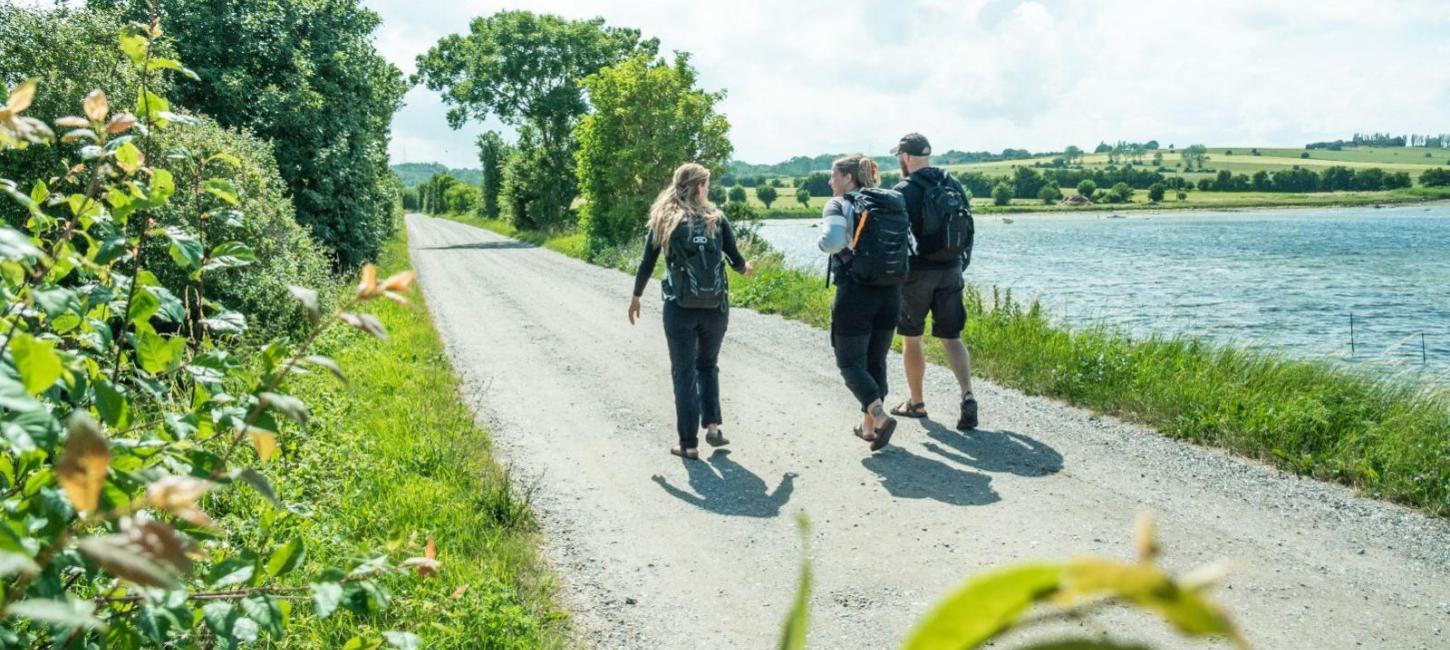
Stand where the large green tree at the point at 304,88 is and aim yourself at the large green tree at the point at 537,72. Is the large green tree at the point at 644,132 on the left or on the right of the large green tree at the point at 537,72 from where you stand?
right

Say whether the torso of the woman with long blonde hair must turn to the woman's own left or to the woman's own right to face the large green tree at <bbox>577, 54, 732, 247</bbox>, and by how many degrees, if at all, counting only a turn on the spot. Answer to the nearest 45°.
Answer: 0° — they already face it

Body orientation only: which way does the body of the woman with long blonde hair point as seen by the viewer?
away from the camera

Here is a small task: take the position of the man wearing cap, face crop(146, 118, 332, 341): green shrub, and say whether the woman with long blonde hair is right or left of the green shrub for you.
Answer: left

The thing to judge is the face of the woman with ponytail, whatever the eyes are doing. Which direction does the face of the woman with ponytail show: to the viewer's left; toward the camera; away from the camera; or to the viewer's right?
to the viewer's left

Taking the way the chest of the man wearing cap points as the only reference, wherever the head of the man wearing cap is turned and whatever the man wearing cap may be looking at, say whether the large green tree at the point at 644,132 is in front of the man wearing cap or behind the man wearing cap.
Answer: in front

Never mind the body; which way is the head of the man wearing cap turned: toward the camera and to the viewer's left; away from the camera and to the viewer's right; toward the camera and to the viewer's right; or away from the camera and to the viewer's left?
away from the camera and to the viewer's left

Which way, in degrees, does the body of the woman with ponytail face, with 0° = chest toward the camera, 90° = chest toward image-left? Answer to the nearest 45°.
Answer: approximately 135°

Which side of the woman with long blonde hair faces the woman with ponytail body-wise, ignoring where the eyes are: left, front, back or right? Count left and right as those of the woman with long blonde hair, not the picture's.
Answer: right

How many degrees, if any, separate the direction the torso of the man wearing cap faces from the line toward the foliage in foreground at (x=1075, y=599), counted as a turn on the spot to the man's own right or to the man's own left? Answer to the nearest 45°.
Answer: approximately 135° to the man's own left

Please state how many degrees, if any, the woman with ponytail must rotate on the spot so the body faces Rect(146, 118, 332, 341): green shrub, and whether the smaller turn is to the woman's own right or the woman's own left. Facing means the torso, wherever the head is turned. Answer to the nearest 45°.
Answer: approximately 45° to the woman's own left

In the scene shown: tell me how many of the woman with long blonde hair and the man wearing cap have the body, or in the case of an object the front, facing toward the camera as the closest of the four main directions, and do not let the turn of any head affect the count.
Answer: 0
